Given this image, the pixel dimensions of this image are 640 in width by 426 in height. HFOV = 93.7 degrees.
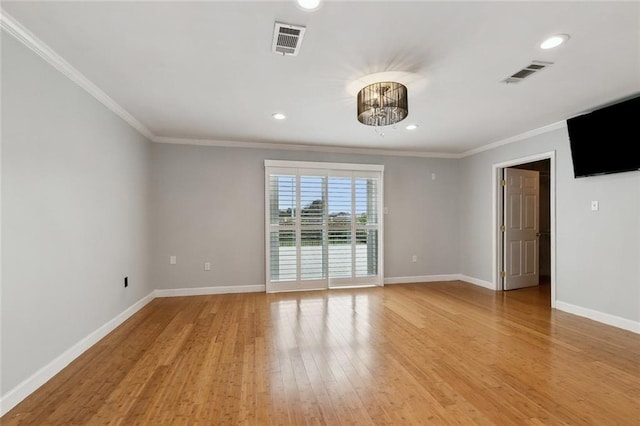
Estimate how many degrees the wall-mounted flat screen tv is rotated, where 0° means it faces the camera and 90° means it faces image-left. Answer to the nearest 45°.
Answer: approximately 45°

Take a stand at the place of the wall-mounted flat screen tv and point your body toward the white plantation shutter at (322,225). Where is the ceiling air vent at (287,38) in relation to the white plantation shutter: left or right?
left

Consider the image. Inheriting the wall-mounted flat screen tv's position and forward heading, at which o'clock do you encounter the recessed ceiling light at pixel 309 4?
The recessed ceiling light is roughly at 11 o'clock from the wall-mounted flat screen tv.

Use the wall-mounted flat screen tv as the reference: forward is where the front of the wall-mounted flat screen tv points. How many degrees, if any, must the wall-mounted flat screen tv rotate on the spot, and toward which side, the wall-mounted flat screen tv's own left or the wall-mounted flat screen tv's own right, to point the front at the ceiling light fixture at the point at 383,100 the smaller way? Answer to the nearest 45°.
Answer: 0° — it already faces it

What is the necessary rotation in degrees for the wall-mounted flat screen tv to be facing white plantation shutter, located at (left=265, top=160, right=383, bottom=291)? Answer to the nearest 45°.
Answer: approximately 45° to its right

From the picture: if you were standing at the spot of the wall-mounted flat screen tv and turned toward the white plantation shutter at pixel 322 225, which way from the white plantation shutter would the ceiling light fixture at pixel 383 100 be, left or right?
left

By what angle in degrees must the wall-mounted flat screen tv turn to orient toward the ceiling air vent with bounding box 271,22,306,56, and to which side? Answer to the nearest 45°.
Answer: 0° — it already faces it

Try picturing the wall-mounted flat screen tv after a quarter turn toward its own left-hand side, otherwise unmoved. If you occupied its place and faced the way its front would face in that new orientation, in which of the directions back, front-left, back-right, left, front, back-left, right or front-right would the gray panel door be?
back
